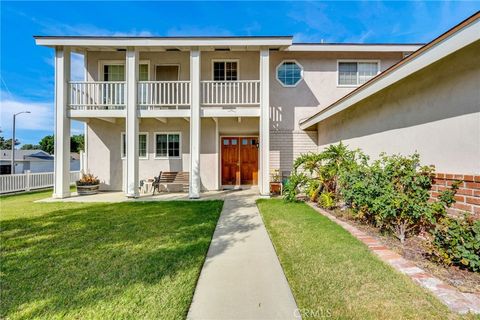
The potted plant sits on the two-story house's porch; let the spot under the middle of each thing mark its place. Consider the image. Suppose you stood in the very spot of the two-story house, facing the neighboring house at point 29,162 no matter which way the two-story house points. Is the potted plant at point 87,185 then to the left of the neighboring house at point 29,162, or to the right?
left

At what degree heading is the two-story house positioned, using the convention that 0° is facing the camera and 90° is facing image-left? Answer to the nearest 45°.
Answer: approximately 0°

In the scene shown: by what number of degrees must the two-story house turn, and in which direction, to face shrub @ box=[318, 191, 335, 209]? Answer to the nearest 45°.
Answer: approximately 45° to its left

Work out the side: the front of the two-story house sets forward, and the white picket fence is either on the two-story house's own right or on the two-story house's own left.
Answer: on the two-story house's own right

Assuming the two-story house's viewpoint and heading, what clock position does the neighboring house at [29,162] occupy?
The neighboring house is roughly at 4 o'clock from the two-story house.

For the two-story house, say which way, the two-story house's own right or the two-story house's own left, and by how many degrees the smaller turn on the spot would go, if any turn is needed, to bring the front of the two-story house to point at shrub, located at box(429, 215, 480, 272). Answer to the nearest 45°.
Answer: approximately 45° to the two-story house's own left

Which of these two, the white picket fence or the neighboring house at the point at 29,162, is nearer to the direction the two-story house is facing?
the white picket fence

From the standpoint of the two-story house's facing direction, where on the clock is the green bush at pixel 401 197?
The green bush is roughly at 11 o'clock from the two-story house.
